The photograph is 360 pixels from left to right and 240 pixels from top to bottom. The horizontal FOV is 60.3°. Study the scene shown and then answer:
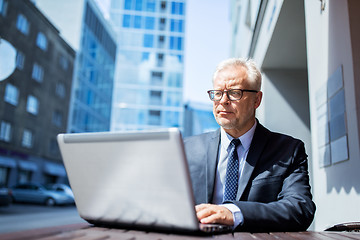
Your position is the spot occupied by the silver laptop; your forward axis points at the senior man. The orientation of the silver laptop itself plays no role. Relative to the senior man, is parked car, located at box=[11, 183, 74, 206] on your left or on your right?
left

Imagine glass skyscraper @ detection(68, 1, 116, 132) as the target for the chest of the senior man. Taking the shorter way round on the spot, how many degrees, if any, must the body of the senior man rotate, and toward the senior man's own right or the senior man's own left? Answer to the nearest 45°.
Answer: approximately 90° to the senior man's own right

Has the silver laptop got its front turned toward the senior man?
yes

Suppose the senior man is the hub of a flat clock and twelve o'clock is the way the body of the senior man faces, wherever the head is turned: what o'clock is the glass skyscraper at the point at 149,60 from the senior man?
The glass skyscraper is roughly at 4 o'clock from the senior man.

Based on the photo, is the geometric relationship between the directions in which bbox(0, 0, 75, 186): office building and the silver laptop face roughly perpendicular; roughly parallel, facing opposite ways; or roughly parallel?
roughly perpendicular

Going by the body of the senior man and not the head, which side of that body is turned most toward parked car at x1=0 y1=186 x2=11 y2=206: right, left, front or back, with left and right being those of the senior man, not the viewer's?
right

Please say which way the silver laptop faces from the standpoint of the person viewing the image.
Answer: facing away from the viewer and to the right of the viewer

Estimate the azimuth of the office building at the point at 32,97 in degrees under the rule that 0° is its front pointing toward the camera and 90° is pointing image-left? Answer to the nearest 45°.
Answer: approximately 315°

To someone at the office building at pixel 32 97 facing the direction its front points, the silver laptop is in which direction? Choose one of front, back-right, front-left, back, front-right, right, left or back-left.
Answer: front-right

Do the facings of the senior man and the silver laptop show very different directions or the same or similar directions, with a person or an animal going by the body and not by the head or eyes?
very different directions

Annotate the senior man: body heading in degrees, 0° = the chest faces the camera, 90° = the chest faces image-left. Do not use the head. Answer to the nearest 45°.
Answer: approximately 45°
